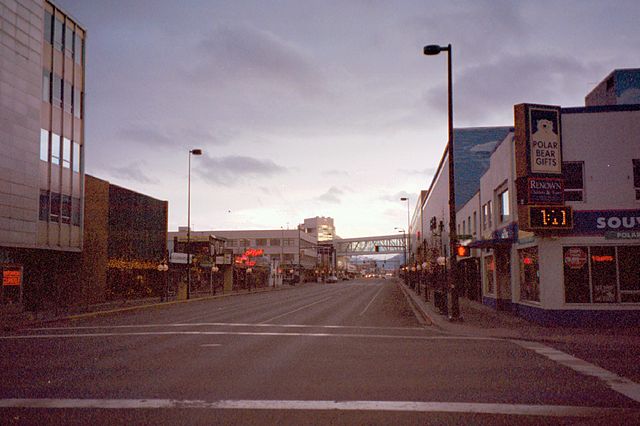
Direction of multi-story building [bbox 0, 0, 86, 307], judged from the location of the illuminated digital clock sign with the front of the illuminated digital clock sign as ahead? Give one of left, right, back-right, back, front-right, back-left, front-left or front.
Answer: right

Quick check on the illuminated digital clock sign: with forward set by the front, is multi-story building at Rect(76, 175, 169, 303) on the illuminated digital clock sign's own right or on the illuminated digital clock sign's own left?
on the illuminated digital clock sign's own right

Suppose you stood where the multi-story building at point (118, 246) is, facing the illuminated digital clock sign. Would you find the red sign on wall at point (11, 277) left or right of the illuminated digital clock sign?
right

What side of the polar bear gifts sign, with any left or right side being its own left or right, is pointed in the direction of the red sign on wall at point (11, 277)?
right

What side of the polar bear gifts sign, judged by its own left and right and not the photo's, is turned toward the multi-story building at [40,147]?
right

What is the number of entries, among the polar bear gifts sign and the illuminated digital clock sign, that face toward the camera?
2

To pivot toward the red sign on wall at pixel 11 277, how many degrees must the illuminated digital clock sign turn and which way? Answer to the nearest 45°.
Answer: approximately 90° to its right

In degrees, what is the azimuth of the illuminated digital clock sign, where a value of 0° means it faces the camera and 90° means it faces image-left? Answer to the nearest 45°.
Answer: approximately 0°
